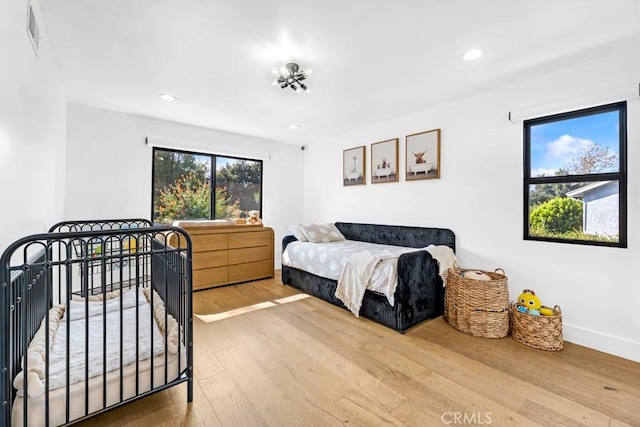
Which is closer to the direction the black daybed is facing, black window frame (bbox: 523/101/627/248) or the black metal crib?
the black metal crib

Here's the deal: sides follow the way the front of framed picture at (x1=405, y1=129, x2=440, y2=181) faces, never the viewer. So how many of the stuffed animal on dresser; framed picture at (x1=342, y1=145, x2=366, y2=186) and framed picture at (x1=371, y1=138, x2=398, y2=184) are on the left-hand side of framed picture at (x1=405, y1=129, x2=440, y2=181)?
0

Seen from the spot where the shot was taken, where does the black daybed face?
facing the viewer and to the left of the viewer

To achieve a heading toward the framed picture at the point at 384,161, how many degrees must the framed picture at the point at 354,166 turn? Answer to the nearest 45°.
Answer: approximately 90° to its left

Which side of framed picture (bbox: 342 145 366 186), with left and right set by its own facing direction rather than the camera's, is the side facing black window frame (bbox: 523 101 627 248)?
left

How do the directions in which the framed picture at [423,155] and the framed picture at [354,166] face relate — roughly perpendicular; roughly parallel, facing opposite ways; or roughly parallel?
roughly parallel

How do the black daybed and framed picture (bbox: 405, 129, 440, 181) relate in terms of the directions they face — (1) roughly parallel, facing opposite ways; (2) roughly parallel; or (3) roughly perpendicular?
roughly parallel

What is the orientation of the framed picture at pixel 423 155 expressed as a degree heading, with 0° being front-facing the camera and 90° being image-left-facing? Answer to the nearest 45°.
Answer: approximately 45°

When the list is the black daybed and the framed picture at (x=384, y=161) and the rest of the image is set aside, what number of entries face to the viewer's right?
0

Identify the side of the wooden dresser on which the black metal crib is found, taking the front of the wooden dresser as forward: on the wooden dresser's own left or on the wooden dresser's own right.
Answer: on the wooden dresser's own right

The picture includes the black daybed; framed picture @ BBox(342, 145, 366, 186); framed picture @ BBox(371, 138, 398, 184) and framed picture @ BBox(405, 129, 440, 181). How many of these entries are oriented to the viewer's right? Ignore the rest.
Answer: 0

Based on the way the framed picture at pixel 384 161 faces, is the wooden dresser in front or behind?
in front

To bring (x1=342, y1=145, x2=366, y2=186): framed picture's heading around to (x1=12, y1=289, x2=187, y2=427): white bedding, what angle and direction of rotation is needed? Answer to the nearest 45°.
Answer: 0° — it already faces it

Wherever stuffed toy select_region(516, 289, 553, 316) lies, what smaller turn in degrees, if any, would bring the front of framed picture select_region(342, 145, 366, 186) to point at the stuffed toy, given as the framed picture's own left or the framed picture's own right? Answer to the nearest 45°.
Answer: approximately 90° to the framed picture's own left

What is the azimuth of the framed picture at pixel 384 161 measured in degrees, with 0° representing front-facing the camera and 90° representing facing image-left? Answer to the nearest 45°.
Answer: approximately 45°
